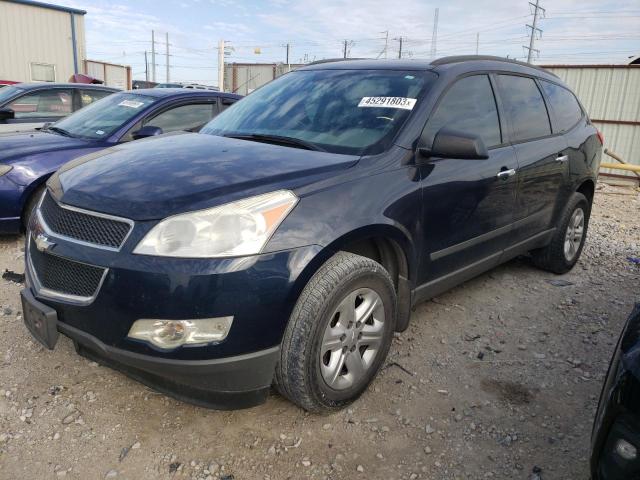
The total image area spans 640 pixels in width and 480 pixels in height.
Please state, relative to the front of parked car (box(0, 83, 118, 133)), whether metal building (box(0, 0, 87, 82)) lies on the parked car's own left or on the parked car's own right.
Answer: on the parked car's own right

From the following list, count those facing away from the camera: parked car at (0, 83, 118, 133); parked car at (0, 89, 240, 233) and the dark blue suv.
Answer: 0

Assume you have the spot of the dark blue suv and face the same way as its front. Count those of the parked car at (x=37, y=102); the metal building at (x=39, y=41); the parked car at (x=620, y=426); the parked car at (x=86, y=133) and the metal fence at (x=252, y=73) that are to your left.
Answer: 1

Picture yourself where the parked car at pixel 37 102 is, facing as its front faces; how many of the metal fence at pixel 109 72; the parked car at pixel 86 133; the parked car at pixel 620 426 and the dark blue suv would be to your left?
3

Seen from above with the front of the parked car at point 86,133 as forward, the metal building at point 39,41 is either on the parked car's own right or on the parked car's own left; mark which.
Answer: on the parked car's own right

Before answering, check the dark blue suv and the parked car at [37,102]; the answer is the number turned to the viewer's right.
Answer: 0

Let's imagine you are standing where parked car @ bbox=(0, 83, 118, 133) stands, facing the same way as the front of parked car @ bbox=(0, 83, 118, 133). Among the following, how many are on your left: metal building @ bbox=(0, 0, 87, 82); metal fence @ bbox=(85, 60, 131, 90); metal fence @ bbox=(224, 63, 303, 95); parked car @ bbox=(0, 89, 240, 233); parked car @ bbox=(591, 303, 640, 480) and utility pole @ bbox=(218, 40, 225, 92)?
2

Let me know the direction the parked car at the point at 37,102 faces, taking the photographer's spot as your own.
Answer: facing to the left of the viewer

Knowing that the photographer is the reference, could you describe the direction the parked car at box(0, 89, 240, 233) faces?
facing the viewer and to the left of the viewer

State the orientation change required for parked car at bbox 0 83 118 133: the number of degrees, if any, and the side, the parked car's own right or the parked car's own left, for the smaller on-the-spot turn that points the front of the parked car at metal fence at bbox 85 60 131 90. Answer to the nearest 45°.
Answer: approximately 90° to the parked car's own right

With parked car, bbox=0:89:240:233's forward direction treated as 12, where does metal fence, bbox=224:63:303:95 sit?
The metal fence is roughly at 5 o'clock from the parked car.

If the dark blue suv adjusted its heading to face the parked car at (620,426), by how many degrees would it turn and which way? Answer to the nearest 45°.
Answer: approximately 90° to its left

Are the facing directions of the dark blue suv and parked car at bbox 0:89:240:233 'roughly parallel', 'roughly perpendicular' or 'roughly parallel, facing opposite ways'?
roughly parallel

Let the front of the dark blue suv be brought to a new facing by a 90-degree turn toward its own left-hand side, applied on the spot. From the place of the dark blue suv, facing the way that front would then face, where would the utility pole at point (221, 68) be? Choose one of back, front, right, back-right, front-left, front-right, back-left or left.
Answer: back-left

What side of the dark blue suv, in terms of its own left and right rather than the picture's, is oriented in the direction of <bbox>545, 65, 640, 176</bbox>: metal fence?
back
